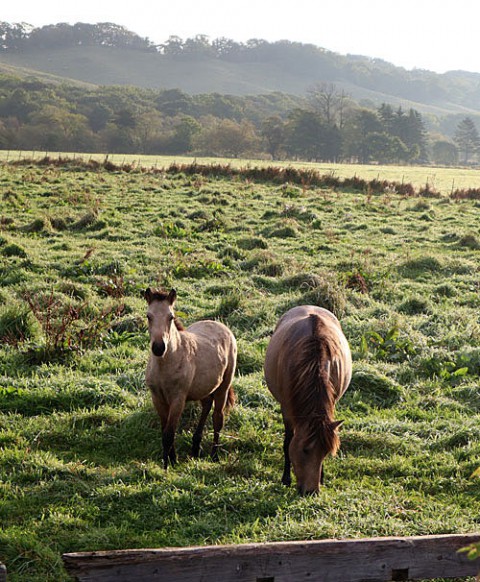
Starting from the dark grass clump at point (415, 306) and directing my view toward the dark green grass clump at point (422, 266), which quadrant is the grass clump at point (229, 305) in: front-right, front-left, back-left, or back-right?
back-left

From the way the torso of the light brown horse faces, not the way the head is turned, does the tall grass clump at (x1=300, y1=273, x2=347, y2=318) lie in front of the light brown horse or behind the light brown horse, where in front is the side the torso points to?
behind

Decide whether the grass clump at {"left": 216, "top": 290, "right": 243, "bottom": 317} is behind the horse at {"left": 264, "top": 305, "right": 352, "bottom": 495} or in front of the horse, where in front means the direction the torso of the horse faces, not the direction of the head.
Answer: behind

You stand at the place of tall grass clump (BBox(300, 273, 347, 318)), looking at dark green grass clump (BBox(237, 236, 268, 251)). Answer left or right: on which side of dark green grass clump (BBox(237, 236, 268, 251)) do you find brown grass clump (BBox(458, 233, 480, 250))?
right

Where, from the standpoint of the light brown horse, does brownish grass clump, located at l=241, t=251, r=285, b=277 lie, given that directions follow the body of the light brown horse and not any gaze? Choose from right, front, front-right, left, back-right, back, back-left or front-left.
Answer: back-right

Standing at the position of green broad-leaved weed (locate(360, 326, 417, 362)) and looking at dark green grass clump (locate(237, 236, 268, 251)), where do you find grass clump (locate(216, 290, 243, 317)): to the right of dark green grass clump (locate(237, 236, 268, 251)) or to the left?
left

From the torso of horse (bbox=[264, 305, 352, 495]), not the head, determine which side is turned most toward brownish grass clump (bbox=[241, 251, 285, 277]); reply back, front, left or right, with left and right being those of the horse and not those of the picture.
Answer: back

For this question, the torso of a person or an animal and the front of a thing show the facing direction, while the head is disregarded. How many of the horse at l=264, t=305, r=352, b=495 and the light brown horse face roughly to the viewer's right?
0

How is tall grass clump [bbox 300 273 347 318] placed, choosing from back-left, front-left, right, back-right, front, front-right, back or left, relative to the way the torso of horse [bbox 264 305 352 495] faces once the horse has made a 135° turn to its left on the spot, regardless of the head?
front-left

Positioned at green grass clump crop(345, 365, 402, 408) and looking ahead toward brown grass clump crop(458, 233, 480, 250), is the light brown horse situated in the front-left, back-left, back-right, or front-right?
back-left

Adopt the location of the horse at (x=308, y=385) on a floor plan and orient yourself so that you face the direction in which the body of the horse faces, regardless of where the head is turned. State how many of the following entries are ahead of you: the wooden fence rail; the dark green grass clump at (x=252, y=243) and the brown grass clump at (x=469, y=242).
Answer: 1

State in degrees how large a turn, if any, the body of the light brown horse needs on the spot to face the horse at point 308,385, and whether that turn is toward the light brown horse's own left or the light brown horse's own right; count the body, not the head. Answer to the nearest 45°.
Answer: approximately 90° to the light brown horse's own left

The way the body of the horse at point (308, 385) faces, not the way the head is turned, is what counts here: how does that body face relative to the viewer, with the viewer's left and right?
facing the viewer

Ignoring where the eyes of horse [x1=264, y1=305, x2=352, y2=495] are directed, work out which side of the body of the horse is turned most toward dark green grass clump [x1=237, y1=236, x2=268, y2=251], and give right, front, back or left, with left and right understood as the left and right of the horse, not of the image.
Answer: back
